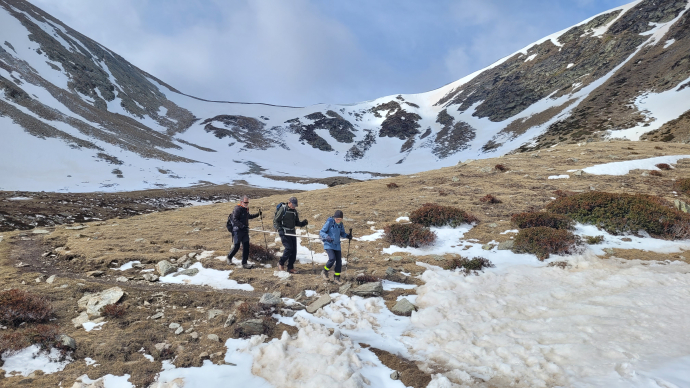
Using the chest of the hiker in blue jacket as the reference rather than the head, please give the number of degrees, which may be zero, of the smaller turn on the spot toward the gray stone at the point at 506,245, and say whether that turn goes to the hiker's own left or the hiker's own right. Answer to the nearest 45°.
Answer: approximately 45° to the hiker's own left

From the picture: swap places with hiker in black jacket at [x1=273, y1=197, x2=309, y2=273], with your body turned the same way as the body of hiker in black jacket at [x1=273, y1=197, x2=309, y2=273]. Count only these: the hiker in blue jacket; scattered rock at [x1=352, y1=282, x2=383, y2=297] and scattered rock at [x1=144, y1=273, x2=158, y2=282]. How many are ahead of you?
2

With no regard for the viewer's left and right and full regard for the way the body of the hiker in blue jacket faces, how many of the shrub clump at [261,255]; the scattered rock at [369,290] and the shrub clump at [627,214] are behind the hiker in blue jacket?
1

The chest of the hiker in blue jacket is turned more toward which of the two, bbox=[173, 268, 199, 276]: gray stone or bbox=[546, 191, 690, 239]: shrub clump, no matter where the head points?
the shrub clump

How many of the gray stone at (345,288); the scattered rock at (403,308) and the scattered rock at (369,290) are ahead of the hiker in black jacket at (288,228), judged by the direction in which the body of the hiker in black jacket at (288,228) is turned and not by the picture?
3

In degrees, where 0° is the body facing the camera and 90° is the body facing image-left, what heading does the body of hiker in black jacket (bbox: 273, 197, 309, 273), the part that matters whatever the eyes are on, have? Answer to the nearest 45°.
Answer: approximately 315°

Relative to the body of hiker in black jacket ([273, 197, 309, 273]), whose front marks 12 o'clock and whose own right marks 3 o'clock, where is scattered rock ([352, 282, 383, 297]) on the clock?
The scattered rock is roughly at 12 o'clock from the hiker in black jacket.

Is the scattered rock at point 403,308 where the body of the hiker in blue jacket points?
yes

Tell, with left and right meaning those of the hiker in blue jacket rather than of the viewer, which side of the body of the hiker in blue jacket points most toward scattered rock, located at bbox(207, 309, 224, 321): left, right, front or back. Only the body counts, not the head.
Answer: right
